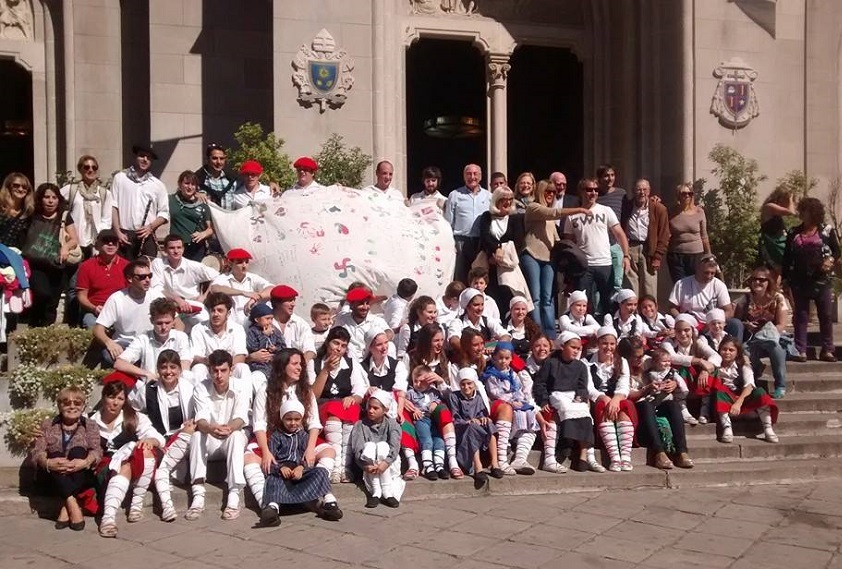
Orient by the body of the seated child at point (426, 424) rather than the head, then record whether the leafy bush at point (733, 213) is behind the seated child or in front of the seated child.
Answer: behind

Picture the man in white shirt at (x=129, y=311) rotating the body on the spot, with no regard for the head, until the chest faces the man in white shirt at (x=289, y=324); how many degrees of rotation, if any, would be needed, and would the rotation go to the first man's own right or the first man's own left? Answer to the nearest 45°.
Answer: approximately 45° to the first man's own left

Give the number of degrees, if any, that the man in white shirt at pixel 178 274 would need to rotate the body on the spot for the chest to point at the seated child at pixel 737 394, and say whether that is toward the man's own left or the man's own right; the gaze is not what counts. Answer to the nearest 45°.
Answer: approximately 90° to the man's own left

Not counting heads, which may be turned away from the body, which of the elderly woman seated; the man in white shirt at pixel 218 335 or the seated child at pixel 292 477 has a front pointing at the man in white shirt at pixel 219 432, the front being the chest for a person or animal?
the man in white shirt at pixel 218 335

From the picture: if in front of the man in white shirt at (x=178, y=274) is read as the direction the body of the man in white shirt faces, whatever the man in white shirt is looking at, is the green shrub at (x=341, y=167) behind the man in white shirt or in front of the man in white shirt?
behind

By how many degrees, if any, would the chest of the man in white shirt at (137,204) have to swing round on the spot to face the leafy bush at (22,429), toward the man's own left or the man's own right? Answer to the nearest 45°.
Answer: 0° — they already face it

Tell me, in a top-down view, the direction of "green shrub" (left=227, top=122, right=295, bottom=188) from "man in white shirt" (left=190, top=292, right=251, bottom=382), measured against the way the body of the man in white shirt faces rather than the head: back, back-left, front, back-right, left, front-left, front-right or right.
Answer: back

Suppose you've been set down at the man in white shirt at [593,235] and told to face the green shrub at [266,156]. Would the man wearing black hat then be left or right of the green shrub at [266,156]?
left

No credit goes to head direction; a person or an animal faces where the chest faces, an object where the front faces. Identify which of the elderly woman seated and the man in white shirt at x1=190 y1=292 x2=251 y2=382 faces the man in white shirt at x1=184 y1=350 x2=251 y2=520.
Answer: the man in white shirt at x1=190 y1=292 x2=251 y2=382
